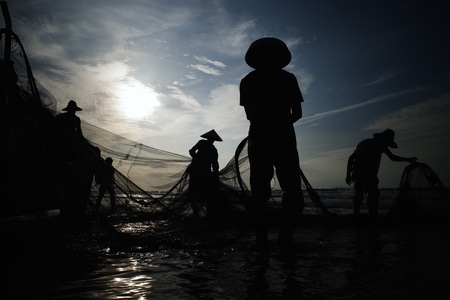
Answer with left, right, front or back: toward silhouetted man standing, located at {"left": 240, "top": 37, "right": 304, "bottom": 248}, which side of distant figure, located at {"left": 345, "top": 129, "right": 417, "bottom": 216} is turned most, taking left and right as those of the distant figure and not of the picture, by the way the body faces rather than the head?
right

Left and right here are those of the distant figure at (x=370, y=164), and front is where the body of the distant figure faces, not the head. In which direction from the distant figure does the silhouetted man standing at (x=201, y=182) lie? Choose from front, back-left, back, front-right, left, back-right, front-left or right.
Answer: back-right

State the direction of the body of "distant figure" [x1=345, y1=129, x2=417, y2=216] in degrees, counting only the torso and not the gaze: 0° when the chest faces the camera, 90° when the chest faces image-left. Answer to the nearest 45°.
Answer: approximately 270°

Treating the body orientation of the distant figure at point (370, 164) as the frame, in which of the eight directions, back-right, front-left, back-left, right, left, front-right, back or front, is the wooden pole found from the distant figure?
back-right

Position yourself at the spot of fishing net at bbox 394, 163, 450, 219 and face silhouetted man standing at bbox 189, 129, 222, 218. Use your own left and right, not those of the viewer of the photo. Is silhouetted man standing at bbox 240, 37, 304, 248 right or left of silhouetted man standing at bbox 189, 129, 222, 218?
left

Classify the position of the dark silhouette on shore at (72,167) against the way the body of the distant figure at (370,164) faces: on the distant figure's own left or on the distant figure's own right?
on the distant figure's own right
